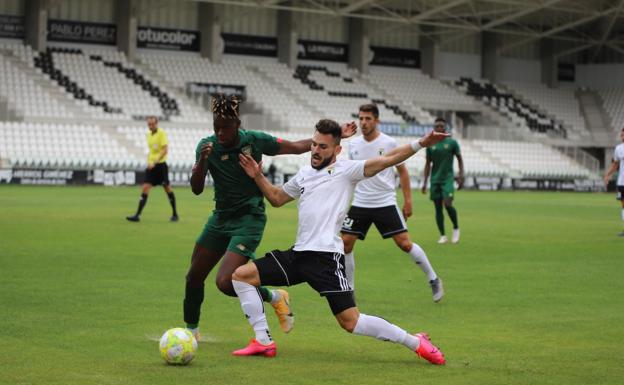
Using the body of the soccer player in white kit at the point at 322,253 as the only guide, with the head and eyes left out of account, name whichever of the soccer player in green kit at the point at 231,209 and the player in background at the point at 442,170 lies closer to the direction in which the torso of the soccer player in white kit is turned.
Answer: the soccer player in green kit

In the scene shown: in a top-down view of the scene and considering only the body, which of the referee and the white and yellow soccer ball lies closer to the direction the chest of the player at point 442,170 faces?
the white and yellow soccer ball

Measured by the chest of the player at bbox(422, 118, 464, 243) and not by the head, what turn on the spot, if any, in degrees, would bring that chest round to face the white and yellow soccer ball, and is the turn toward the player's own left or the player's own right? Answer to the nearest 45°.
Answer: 0° — they already face it

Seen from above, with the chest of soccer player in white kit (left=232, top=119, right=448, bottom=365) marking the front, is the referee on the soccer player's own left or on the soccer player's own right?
on the soccer player's own right

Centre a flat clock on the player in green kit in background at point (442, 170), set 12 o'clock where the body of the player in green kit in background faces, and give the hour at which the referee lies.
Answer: The referee is roughly at 4 o'clock from the player in green kit in background.

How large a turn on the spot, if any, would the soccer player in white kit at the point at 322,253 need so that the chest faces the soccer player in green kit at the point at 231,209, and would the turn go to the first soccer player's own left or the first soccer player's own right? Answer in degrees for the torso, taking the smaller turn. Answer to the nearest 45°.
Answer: approximately 90° to the first soccer player's own right

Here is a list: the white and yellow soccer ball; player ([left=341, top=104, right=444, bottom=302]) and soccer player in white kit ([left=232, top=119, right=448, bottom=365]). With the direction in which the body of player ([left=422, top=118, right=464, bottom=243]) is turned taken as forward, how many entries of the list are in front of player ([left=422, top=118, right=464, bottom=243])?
3

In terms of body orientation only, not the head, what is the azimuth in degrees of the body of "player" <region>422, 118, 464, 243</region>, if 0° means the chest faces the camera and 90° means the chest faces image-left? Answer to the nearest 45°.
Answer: approximately 0°

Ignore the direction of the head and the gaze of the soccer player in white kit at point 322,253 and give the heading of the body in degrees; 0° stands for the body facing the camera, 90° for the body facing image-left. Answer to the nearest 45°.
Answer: approximately 45°

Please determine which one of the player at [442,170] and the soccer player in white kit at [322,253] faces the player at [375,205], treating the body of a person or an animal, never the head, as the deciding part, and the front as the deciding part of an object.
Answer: the player at [442,170]
